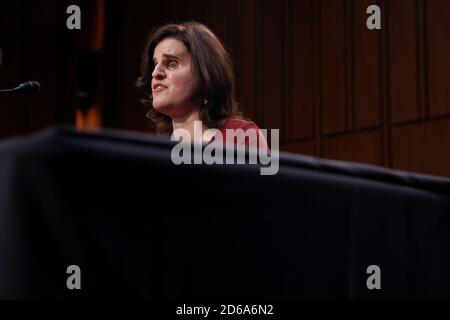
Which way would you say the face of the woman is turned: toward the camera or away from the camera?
toward the camera

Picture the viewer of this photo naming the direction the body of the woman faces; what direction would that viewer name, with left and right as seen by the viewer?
facing the viewer and to the left of the viewer
